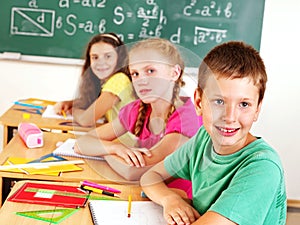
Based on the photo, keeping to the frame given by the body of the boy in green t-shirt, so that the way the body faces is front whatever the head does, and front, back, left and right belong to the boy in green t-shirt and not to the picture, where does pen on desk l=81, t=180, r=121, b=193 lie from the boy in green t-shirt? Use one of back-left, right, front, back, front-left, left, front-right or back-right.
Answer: right

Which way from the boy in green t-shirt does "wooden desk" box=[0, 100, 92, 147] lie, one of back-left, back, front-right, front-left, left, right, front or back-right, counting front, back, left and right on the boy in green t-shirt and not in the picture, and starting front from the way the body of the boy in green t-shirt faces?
right

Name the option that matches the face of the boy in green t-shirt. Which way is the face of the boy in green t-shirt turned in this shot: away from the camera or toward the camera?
toward the camera

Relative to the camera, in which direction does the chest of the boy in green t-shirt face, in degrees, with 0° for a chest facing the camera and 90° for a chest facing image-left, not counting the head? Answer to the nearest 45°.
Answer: approximately 45°

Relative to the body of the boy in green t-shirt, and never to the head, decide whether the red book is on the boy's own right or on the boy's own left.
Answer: on the boy's own right

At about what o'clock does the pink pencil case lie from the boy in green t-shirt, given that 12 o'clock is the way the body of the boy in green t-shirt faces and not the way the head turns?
The pink pencil case is roughly at 3 o'clock from the boy in green t-shirt.

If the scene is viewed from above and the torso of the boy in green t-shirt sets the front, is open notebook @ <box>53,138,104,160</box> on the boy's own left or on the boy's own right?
on the boy's own right

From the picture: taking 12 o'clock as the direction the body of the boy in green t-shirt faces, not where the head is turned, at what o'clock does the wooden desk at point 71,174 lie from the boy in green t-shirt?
The wooden desk is roughly at 3 o'clock from the boy in green t-shirt.

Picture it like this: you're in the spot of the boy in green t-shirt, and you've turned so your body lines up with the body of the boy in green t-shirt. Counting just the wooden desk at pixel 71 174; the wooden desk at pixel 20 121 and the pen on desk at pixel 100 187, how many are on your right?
3
